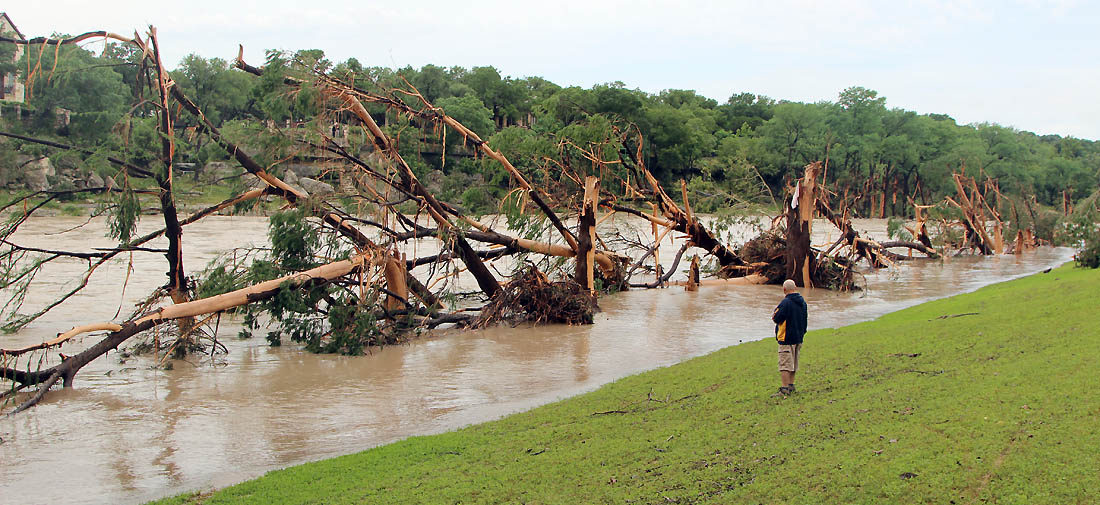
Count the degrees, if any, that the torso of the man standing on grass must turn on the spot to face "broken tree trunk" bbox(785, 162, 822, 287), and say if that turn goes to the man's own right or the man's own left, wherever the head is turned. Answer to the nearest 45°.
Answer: approximately 45° to the man's own right

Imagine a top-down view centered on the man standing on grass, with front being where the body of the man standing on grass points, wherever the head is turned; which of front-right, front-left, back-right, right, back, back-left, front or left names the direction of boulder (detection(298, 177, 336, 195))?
front

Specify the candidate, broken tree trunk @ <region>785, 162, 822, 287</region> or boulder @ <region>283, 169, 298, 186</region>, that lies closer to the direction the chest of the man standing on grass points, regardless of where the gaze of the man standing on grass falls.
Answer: the boulder

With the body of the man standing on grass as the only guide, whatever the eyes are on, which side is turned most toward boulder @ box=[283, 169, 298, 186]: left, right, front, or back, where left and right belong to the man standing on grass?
front

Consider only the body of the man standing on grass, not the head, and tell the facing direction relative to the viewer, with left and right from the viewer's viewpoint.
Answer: facing away from the viewer and to the left of the viewer
